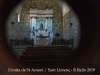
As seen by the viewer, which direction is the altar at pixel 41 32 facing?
toward the camera
